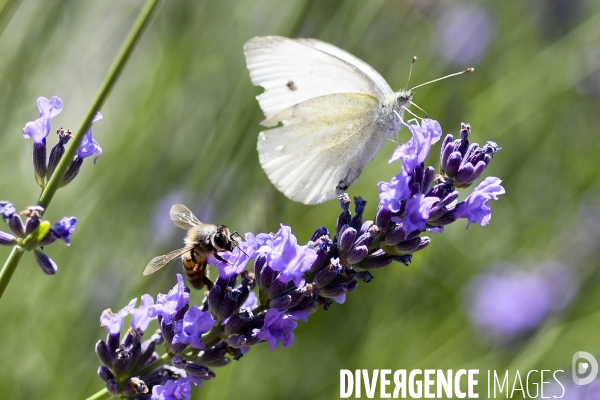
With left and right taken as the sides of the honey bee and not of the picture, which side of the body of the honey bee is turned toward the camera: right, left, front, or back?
right

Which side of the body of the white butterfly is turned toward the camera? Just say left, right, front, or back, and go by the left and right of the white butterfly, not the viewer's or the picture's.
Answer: right

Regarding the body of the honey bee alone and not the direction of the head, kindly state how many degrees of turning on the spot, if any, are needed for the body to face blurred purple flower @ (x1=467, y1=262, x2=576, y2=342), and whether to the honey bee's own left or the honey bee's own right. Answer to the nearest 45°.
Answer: approximately 45° to the honey bee's own left

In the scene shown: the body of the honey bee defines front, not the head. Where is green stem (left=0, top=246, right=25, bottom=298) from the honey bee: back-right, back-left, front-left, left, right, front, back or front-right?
back-right

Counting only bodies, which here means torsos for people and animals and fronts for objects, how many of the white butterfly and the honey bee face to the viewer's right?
2
